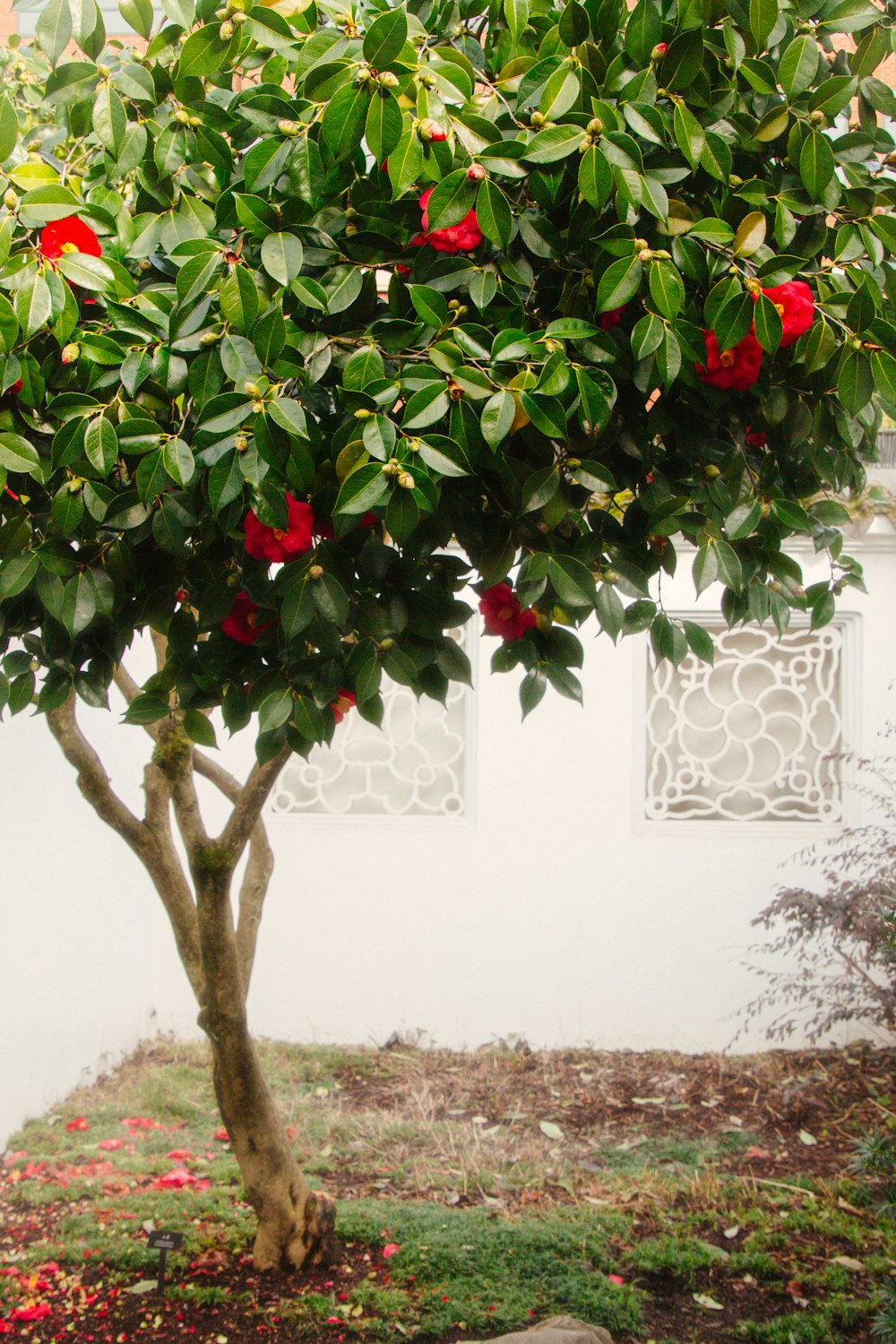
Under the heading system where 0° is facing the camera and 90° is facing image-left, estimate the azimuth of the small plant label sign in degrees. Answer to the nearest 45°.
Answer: approximately 0°

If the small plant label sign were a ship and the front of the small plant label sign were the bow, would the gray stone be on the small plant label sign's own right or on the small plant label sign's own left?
on the small plant label sign's own left
